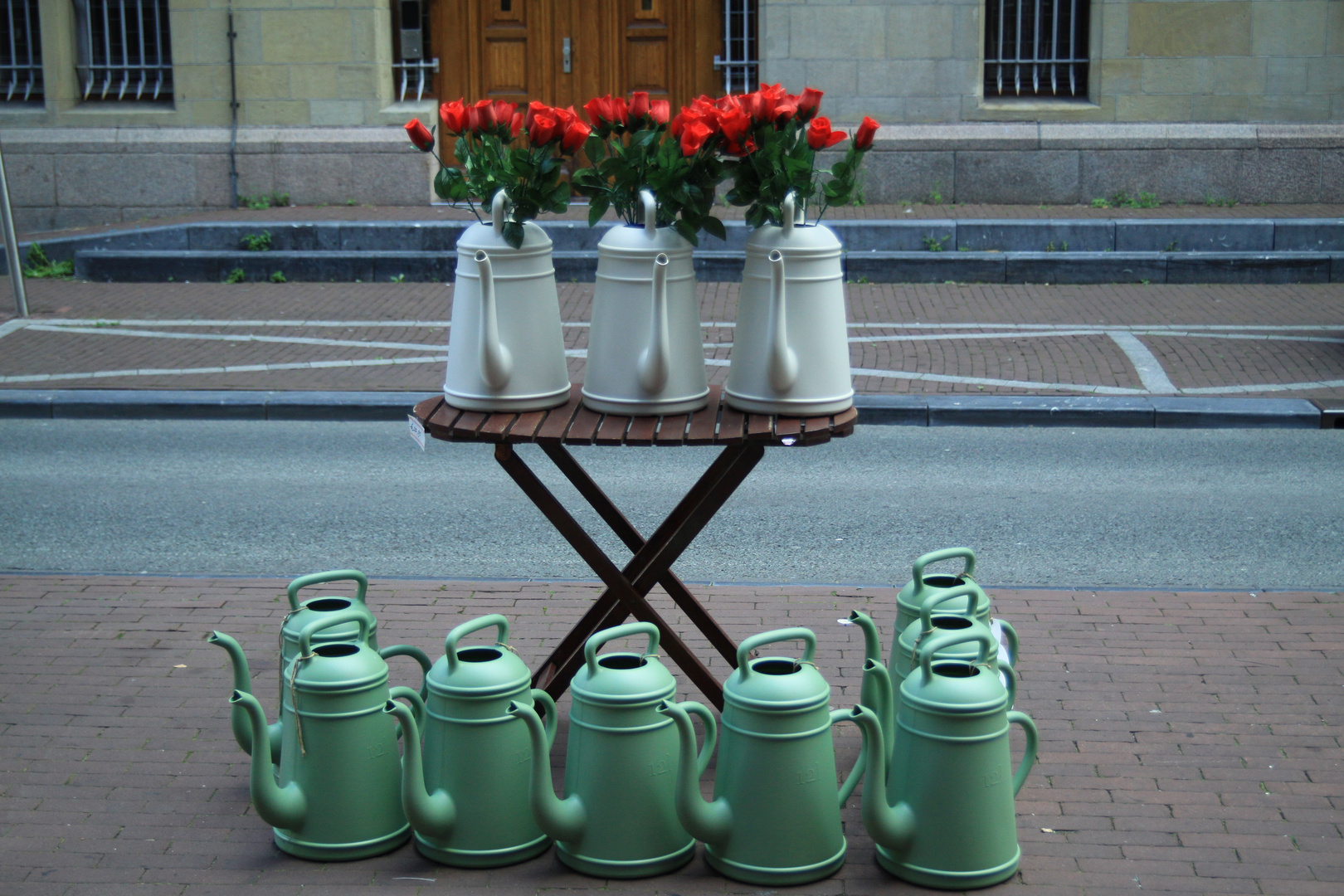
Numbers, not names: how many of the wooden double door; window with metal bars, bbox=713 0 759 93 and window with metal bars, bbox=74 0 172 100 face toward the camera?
3

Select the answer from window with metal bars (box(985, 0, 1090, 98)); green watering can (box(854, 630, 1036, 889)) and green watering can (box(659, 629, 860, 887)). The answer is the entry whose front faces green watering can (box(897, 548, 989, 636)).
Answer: the window with metal bars

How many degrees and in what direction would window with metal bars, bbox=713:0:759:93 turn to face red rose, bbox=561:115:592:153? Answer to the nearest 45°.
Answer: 0° — it already faces it

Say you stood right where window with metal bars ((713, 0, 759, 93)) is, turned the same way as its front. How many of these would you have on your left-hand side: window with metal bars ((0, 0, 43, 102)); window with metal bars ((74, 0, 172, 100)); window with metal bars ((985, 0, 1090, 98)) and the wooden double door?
1

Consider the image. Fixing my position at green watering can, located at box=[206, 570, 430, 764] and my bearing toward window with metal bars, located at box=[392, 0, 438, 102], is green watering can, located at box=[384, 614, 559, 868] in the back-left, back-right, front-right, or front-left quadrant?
back-right

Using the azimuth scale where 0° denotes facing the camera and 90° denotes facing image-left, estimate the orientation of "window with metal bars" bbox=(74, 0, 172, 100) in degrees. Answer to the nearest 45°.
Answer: approximately 0°

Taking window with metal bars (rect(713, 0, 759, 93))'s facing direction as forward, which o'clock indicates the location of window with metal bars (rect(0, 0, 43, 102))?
window with metal bars (rect(0, 0, 43, 102)) is roughly at 3 o'clock from window with metal bars (rect(713, 0, 759, 93)).

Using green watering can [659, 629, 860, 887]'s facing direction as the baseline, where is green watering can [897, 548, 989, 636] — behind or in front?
behind
